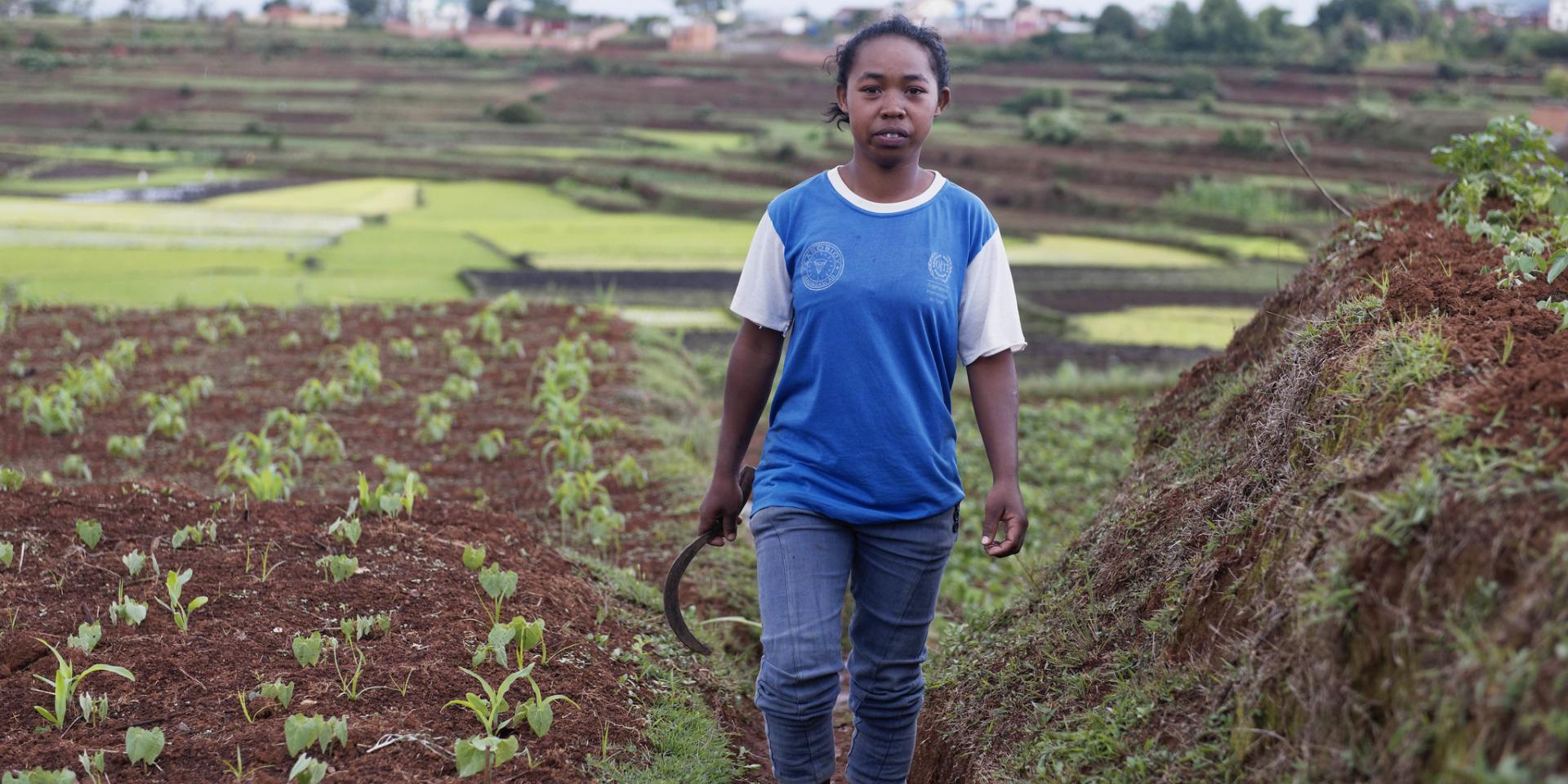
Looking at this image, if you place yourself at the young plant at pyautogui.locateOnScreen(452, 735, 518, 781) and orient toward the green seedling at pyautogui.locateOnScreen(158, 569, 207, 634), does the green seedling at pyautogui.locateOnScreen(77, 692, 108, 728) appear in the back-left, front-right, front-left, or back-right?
front-left

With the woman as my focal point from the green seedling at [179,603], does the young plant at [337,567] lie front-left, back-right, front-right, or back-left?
front-left

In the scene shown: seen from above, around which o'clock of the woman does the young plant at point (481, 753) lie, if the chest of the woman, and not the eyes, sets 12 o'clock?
The young plant is roughly at 2 o'clock from the woman.

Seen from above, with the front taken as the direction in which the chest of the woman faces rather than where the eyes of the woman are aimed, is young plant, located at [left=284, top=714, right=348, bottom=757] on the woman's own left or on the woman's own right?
on the woman's own right

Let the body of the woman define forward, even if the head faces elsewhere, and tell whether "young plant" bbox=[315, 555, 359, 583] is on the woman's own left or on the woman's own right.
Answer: on the woman's own right

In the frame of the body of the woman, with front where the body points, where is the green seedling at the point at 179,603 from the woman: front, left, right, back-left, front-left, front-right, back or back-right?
right

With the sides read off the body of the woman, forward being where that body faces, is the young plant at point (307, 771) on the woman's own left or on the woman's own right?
on the woman's own right

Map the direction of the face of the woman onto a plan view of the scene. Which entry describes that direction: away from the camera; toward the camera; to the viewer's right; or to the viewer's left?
toward the camera

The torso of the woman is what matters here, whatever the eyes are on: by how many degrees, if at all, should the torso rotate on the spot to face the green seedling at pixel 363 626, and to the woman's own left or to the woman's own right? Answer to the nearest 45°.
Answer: approximately 90° to the woman's own right

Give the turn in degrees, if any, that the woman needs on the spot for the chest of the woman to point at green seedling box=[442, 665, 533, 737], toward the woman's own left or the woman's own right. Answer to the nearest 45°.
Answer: approximately 90° to the woman's own right

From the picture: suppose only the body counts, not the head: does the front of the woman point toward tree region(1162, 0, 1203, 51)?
no

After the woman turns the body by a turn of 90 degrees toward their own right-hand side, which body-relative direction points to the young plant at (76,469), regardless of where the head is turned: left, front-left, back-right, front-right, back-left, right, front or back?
front-right

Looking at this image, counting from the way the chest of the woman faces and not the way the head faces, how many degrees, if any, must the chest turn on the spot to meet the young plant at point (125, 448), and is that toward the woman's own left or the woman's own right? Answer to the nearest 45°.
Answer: approximately 135° to the woman's own right

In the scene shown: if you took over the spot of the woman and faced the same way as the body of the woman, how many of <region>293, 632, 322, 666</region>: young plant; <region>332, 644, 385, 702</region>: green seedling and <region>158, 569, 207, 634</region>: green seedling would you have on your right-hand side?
3

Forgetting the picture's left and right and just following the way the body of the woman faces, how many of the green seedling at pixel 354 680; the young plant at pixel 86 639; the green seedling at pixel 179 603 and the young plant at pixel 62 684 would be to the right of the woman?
4

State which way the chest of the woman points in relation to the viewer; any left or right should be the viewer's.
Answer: facing the viewer

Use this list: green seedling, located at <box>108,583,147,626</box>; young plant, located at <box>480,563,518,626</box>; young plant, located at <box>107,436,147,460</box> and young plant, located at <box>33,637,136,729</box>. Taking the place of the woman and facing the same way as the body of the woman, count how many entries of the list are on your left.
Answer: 0

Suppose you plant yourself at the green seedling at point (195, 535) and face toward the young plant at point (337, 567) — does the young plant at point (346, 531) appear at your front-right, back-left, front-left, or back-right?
front-left

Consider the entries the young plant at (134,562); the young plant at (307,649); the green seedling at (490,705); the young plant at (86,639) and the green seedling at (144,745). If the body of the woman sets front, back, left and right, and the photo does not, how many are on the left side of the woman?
0

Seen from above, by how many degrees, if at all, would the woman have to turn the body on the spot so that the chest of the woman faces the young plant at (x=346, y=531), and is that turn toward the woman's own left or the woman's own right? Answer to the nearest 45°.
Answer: approximately 135° to the woman's own right

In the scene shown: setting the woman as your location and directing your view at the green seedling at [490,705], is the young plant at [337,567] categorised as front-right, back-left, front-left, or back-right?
front-right

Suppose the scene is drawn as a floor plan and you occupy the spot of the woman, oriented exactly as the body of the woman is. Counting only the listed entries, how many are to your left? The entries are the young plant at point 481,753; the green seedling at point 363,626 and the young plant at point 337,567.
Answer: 0
